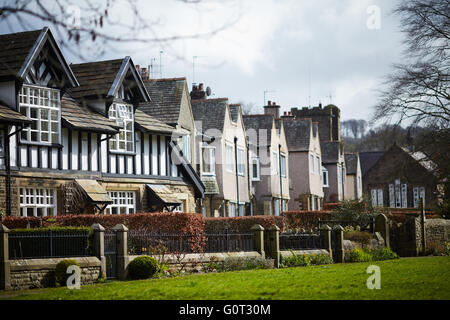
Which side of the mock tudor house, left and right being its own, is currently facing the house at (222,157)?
left

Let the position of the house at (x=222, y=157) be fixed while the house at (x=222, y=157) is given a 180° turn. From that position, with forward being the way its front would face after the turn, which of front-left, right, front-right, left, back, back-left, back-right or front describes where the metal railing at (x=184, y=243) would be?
back-left

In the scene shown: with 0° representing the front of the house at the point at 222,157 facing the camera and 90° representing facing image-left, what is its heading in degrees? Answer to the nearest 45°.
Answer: approximately 315°

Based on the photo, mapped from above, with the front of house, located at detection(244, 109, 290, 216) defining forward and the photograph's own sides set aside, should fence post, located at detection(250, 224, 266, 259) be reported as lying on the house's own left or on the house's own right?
on the house's own right

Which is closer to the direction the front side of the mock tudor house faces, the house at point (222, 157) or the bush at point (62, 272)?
the bush

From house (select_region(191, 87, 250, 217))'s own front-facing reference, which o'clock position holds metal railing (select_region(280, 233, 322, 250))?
The metal railing is roughly at 1 o'clock from the house.

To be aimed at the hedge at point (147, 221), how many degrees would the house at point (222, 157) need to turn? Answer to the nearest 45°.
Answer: approximately 45° to its right

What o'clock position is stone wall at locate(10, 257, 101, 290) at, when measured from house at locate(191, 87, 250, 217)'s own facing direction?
The stone wall is roughly at 2 o'clock from the house.

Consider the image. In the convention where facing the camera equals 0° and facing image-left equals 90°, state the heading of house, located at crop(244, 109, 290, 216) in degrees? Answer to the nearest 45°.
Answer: approximately 315°
